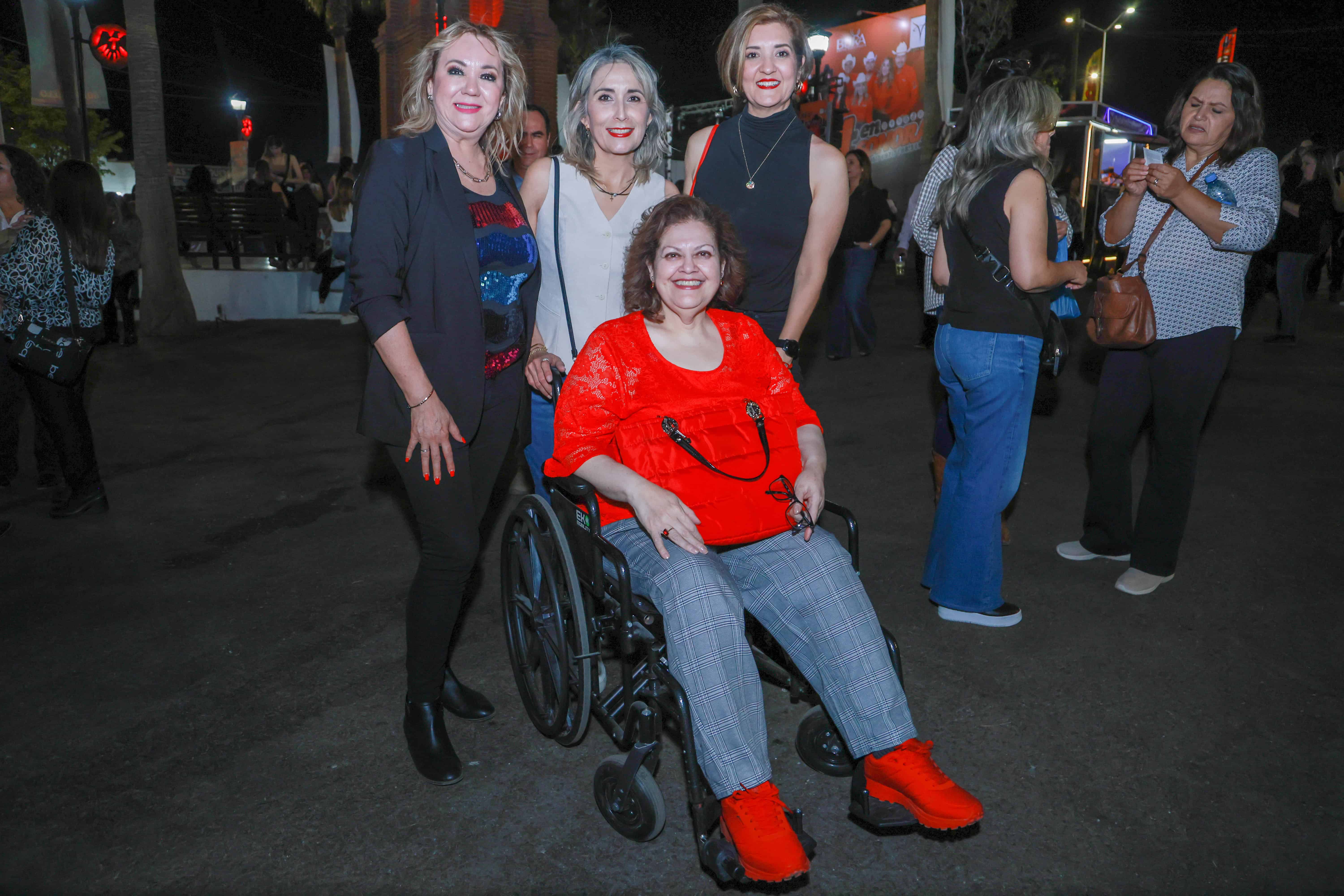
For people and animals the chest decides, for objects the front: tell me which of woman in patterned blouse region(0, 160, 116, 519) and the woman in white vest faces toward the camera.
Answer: the woman in white vest

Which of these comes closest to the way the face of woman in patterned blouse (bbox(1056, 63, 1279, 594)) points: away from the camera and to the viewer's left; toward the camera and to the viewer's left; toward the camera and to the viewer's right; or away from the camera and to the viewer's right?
toward the camera and to the viewer's left

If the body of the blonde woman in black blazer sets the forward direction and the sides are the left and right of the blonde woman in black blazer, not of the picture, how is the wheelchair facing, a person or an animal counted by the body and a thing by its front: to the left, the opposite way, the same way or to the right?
the same way

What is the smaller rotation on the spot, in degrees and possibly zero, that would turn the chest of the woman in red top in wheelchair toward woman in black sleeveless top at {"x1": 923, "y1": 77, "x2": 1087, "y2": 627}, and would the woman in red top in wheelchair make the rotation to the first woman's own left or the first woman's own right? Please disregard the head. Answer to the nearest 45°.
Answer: approximately 90° to the first woman's own left

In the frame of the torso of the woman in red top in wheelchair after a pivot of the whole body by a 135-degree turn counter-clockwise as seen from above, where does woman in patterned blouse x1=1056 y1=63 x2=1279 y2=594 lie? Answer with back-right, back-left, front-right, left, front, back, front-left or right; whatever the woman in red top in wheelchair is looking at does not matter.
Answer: front-right

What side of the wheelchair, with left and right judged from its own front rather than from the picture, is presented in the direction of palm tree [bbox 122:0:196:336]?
back

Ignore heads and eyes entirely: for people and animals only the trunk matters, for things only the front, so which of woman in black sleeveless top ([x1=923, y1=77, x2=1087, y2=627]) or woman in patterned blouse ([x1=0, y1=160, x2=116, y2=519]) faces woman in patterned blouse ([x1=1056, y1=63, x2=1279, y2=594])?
the woman in black sleeveless top

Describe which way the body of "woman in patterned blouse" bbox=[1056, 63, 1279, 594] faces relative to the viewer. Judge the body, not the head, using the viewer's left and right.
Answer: facing the viewer and to the left of the viewer

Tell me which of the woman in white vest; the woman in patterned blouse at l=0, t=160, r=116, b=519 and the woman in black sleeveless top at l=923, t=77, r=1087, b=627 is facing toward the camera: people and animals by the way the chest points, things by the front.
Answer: the woman in white vest

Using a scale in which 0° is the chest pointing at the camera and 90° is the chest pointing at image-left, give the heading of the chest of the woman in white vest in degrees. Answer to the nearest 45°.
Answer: approximately 0°

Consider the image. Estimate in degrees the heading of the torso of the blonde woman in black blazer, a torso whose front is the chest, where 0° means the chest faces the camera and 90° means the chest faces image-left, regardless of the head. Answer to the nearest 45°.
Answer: approximately 315°

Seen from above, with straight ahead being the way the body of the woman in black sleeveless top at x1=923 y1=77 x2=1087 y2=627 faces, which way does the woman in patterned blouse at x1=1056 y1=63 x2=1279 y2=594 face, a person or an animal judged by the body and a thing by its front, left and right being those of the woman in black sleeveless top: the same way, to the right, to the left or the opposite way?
the opposite way

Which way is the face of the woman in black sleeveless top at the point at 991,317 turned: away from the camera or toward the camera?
away from the camera

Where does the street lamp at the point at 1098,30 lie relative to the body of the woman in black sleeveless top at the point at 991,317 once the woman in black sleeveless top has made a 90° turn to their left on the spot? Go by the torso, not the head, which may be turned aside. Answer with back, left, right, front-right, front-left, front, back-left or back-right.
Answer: front-right

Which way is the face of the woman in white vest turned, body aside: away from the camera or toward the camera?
toward the camera

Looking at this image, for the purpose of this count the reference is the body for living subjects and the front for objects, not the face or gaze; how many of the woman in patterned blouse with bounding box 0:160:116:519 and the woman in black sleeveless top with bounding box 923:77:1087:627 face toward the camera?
0

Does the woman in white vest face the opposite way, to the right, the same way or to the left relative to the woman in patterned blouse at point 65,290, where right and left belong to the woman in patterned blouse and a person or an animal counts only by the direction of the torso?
to the left
